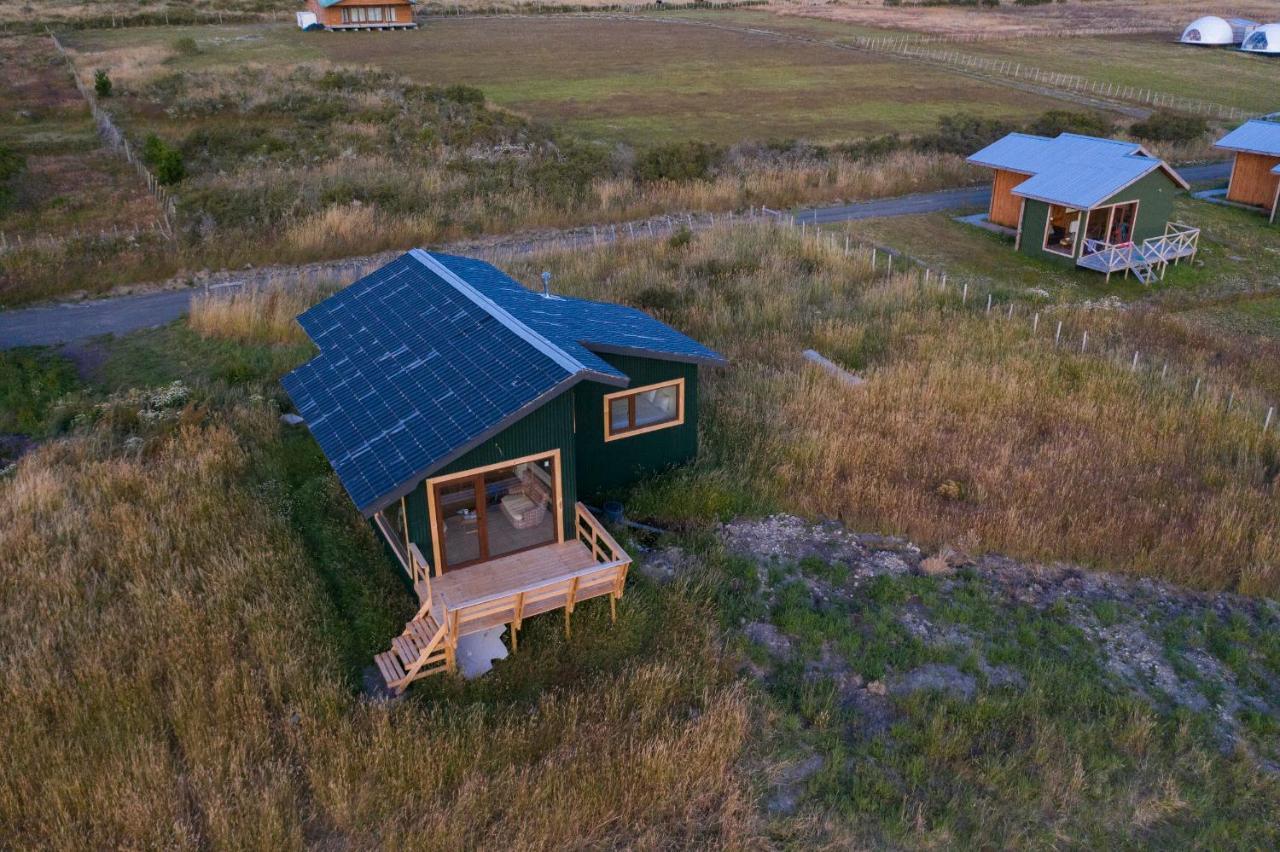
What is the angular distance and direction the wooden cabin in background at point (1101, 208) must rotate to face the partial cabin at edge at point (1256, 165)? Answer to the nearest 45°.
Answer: approximately 90° to its left

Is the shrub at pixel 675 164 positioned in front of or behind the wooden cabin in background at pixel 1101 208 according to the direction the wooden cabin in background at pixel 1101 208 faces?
behind

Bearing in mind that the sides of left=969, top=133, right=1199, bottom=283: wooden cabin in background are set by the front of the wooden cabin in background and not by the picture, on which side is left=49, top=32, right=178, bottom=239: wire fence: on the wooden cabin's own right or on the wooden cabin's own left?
on the wooden cabin's own right

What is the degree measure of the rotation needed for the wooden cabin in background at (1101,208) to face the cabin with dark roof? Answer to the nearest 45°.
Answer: approximately 45° to its right

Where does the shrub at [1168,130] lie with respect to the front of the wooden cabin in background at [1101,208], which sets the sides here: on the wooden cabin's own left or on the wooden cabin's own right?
on the wooden cabin's own left

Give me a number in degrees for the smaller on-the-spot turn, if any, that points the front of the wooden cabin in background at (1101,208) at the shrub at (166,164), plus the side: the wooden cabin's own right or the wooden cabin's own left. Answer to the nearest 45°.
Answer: approximately 135° to the wooden cabin's own right

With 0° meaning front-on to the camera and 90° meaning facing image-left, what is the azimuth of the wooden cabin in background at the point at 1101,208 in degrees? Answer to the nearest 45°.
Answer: approximately 315°

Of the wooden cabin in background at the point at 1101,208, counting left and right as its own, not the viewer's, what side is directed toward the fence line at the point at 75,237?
right

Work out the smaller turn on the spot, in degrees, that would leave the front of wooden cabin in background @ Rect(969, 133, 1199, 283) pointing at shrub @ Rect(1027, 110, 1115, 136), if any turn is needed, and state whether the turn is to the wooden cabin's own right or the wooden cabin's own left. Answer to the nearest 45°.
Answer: approximately 135° to the wooden cabin's own left
